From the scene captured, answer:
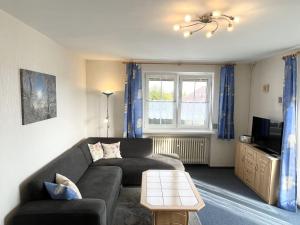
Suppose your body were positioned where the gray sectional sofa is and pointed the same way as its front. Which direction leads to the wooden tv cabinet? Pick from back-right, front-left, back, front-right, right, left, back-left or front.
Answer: front-left

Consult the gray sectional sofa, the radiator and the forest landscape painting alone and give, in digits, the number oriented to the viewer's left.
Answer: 0

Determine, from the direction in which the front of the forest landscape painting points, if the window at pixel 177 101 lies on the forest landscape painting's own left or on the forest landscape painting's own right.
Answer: on the forest landscape painting's own left

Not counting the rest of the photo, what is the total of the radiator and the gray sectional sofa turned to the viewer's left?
0

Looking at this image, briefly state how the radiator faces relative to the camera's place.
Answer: facing the viewer

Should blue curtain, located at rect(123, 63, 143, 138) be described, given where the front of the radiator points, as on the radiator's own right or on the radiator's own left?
on the radiator's own right

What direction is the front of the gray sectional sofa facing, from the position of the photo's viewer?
facing the viewer and to the right of the viewer

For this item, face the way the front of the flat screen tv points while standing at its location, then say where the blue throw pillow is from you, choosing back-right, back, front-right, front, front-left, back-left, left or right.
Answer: front

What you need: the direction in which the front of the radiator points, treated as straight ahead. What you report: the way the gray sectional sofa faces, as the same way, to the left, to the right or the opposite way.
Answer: to the left

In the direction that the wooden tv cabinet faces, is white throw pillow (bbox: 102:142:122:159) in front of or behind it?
in front

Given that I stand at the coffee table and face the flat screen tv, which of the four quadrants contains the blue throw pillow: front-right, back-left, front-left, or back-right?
back-left

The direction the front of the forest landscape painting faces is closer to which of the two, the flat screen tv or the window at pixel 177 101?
the flat screen tv

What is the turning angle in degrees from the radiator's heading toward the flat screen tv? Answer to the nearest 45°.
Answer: approximately 45° to its left

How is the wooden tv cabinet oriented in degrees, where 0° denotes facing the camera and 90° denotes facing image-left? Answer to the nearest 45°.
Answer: approximately 45°

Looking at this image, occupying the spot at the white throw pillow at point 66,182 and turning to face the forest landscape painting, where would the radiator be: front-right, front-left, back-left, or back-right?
back-right

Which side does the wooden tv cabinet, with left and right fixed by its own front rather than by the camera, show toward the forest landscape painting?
front

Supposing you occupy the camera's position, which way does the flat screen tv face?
facing the viewer and to the left of the viewer
